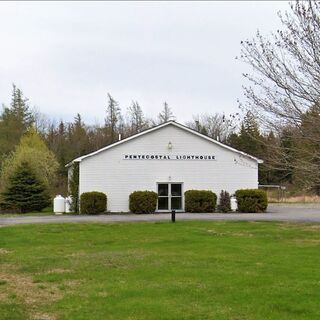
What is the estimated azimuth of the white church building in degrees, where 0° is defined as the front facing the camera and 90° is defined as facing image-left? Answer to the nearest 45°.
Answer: approximately 0°

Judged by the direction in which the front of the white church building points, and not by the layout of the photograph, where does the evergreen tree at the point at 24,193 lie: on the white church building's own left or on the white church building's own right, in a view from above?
on the white church building's own right

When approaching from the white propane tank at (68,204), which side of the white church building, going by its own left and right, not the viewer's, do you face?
right

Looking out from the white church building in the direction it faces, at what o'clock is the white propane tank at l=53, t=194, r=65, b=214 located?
The white propane tank is roughly at 3 o'clock from the white church building.
